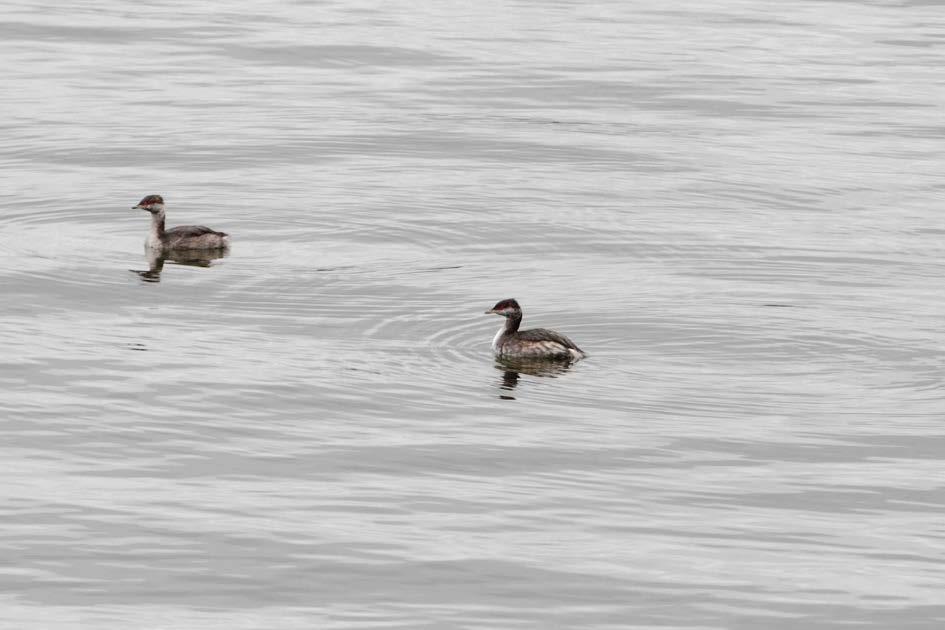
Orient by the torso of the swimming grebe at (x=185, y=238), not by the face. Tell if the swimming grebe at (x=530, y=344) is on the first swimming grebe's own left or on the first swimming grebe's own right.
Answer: on the first swimming grebe's own left

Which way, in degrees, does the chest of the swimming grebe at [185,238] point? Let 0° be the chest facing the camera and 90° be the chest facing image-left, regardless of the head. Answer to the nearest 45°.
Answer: approximately 90°

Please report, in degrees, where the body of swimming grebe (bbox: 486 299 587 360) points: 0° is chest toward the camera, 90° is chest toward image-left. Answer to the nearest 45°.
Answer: approximately 90°

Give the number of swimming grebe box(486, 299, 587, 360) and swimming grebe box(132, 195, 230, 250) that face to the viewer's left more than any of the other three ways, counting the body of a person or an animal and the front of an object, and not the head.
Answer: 2

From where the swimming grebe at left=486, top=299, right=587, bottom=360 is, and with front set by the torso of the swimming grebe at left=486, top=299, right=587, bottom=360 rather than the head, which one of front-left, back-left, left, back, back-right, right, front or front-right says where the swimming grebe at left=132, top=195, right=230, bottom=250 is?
front-right
